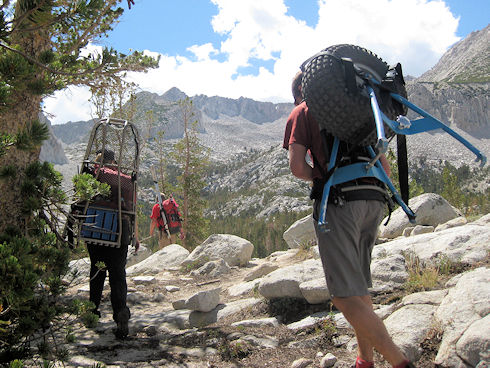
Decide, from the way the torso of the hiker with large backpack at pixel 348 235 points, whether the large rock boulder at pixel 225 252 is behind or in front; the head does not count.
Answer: in front

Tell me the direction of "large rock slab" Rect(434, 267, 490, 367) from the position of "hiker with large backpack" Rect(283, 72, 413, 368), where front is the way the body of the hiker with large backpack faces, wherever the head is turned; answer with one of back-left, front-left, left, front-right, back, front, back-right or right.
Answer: right

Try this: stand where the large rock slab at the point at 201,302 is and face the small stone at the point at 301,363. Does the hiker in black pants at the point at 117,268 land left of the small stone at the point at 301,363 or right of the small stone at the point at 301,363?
right

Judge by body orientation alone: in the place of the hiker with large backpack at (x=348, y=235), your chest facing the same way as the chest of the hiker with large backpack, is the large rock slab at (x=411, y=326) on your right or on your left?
on your right

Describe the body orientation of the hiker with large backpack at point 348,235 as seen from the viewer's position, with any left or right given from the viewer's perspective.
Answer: facing away from the viewer and to the left of the viewer

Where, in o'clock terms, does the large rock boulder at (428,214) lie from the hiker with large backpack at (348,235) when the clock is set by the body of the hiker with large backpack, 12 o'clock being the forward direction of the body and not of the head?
The large rock boulder is roughly at 2 o'clock from the hiker with large backpack.
